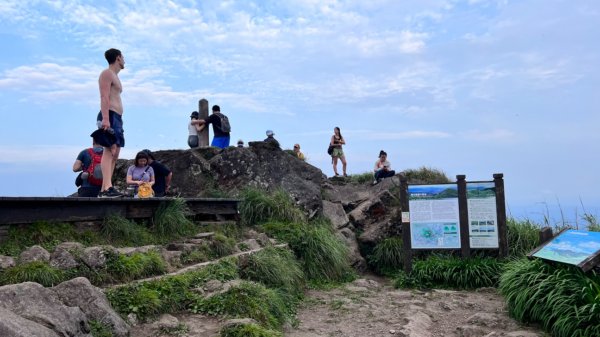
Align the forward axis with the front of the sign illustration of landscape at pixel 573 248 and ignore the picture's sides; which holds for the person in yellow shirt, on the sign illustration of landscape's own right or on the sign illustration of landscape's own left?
on the sign illustration of landscape's own right

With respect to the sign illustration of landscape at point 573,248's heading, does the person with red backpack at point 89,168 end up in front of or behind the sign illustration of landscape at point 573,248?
in front

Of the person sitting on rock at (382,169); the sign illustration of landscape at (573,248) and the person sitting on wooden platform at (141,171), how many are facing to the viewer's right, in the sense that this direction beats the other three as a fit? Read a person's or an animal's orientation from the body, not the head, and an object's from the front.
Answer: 0

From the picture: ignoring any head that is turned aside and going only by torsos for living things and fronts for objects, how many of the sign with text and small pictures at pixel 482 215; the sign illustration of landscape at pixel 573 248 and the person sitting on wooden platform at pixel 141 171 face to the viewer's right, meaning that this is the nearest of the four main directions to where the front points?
0

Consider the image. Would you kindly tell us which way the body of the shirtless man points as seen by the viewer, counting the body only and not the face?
to the viewer's right

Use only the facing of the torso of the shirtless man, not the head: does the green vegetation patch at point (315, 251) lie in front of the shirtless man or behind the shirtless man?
in front

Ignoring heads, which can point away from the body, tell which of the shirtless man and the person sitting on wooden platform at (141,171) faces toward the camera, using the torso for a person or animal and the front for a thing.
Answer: the person sitting on wooden platform

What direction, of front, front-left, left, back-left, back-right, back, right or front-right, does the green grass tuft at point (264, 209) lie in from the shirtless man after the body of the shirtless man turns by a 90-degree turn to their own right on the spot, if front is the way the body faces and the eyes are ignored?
back-left

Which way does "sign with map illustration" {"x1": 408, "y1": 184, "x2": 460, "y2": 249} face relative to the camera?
toward the camera

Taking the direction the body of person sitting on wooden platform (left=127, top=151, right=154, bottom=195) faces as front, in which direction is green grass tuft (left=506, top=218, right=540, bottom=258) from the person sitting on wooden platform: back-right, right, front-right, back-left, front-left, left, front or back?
left

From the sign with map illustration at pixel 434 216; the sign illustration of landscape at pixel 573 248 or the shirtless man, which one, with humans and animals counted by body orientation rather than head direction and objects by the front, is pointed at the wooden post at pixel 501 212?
the shirtless man

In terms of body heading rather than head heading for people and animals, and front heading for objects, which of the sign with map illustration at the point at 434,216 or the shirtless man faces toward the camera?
the sign with map illustration

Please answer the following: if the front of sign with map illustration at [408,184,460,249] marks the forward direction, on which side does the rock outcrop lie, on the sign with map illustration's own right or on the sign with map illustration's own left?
on the sign with map illustration's own right

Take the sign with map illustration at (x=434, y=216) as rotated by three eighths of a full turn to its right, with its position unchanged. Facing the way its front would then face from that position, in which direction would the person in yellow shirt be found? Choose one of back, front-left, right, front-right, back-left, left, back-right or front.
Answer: front

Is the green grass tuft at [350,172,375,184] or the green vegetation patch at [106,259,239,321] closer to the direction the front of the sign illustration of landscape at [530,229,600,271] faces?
the green vegetation patch

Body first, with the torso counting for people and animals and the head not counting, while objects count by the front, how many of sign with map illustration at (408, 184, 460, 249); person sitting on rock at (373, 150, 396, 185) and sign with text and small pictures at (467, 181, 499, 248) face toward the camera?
3

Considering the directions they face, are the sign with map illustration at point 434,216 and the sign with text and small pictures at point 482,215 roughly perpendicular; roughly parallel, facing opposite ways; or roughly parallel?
roughly parallel

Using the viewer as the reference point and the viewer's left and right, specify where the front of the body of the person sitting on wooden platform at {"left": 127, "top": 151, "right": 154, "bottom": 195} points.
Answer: facing the viewer

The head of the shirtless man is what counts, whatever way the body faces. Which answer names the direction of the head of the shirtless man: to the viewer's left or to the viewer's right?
to the viewer's right
